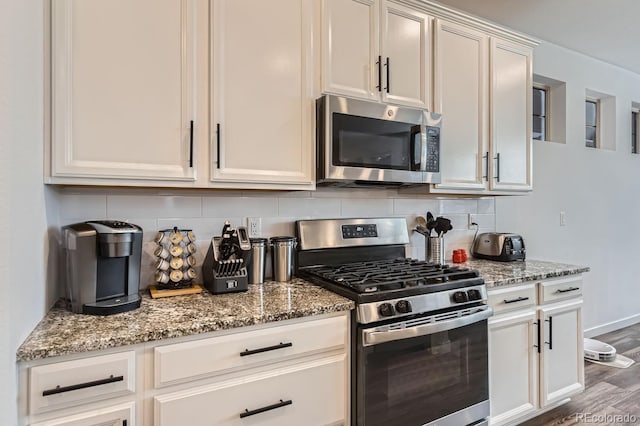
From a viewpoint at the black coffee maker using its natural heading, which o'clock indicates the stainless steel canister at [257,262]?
The stainless steel canister is roughly at 10 o'clock from the black coffee maker.

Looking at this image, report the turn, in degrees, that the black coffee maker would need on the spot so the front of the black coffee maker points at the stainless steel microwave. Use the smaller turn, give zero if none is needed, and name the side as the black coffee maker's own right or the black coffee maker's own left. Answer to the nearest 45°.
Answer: approximately 45° to the black coffee maker's own left

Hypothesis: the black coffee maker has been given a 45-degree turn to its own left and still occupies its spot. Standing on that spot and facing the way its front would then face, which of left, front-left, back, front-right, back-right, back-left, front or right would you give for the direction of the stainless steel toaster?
front

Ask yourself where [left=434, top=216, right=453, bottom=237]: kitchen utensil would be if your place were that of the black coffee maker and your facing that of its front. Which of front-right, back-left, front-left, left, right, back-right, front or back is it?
front-left

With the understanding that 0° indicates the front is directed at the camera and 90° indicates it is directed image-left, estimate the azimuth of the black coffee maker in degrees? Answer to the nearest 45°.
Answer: approximately 315°

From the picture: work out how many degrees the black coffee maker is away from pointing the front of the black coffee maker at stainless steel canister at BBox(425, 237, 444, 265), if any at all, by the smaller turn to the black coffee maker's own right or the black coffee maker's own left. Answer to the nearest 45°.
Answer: approximately 45° to the black coffee maker's own left

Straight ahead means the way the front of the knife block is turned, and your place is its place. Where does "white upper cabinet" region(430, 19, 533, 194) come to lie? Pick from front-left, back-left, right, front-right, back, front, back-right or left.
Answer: left

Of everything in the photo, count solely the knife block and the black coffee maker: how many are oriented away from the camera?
0

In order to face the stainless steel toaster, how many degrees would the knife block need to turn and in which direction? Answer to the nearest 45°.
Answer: approximately 90° to its left

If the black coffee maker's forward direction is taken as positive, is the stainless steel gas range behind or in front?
in front

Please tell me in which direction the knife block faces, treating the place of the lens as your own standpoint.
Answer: facing the viewer

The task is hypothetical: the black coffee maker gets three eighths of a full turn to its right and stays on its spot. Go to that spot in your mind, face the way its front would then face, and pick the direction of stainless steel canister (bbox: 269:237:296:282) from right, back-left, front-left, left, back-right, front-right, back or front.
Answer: back

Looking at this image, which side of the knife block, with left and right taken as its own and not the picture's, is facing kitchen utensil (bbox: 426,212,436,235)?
left

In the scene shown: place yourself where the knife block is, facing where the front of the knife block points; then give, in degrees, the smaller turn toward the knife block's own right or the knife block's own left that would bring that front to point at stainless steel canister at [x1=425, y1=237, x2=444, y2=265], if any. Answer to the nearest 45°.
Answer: approximately 90° to the knife block's own left
